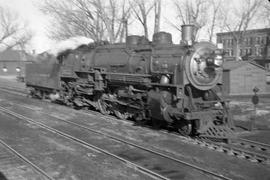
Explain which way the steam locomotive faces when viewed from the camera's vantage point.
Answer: facing the viewer and to the right of the viewer

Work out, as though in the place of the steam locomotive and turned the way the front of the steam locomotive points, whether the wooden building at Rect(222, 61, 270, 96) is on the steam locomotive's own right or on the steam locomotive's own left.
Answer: on the steam locomotive's own left

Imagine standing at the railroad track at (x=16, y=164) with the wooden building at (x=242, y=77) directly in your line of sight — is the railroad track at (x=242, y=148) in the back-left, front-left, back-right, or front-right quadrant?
front-right

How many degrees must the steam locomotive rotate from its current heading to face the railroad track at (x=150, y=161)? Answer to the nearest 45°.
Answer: approximately 45° to its right

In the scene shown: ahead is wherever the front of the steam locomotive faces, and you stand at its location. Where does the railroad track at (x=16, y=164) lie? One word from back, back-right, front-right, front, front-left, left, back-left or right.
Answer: right
